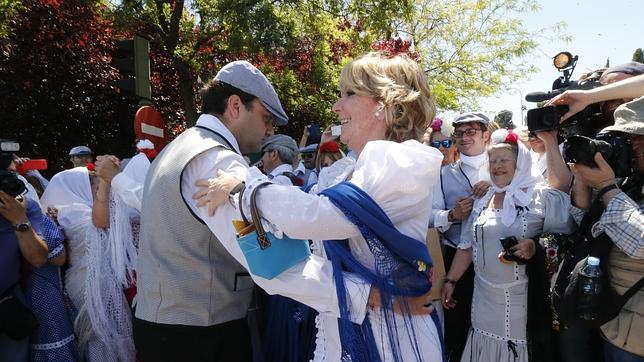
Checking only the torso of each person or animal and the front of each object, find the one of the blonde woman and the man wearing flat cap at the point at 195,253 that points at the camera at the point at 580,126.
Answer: the man wearing flat cap

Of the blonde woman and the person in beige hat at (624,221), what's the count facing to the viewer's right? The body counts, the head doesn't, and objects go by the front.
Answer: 0

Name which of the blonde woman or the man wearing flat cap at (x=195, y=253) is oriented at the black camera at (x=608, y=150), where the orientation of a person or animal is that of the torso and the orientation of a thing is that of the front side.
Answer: the man wearing flat cap

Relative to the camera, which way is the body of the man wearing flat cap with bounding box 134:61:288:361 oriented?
to the viewer's right

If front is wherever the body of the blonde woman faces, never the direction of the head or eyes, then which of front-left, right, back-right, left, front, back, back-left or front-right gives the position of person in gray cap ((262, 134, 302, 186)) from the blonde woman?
right

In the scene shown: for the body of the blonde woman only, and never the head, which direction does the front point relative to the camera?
to the viewer's left

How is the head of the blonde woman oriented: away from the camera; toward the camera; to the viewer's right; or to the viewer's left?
to the viewer's left

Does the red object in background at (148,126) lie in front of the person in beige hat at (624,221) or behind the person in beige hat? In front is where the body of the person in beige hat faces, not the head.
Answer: in front

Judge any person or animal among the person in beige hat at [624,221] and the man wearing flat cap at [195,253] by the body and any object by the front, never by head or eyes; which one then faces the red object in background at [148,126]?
the person in beige hat

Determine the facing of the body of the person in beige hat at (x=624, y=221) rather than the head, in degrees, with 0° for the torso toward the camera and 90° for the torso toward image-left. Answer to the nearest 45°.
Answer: approximately 90°

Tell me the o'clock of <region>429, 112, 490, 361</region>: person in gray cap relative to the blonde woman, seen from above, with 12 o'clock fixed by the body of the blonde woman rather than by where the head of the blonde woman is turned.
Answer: The person in gray cap is roughly at 4 o'clock from the blonde woman.

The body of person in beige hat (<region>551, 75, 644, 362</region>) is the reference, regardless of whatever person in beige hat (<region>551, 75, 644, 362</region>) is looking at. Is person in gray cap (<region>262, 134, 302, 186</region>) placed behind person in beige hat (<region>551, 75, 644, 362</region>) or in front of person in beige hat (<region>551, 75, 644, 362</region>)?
in front
